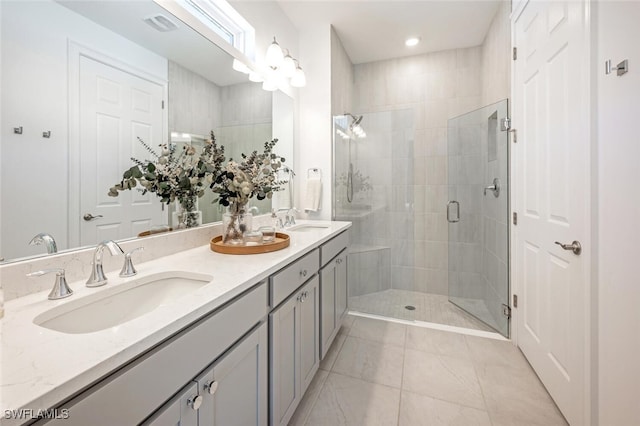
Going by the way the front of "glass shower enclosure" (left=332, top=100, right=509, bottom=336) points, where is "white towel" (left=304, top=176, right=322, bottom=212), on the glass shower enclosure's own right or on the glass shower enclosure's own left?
on the glass shower enclosure's own right

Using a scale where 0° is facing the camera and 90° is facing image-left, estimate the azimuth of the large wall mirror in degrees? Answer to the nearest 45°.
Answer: approximately 315°

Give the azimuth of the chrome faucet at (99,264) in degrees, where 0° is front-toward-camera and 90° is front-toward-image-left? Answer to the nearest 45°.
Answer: approximately 315°

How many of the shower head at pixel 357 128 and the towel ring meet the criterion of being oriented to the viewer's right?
1

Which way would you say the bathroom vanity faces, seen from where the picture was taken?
facing the viewer and to the right of the viewer

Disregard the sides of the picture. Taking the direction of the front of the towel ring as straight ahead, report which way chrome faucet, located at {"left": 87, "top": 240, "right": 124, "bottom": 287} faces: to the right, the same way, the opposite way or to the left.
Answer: to the left

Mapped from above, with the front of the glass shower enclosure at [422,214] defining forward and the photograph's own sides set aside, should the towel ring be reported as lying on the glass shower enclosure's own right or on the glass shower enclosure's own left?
on the glass shower enclosure's own right
